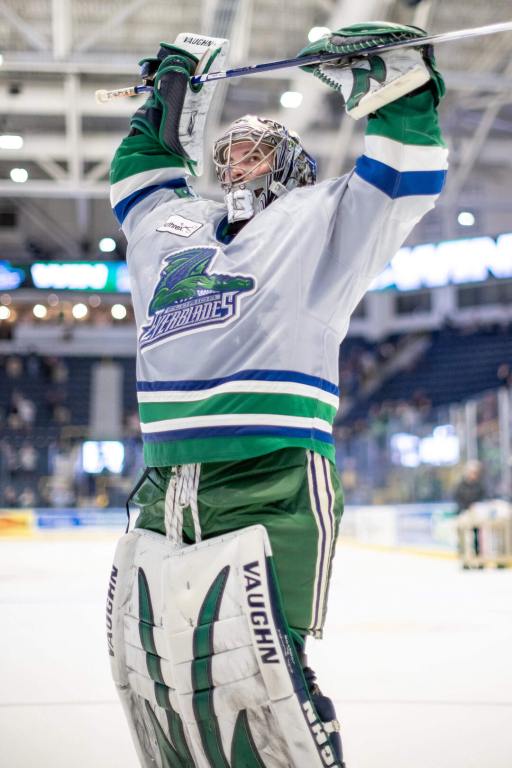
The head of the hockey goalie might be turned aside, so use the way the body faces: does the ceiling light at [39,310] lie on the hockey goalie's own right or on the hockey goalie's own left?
on the hockey goalie's own right

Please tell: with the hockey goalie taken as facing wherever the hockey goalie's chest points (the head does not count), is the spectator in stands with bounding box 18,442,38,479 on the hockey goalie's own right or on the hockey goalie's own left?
on the hockey goalie's own right

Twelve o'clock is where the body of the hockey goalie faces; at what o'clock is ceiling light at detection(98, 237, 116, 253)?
The ceiling light is roughly at 4 o'clock from the hockey goalie.

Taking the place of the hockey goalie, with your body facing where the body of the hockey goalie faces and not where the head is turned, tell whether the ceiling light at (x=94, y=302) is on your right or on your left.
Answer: on your right

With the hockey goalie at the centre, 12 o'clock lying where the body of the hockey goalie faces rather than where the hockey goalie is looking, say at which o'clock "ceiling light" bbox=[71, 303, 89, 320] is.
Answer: The ceiling light is roughly at 4 o'clock from the hockey goalie.

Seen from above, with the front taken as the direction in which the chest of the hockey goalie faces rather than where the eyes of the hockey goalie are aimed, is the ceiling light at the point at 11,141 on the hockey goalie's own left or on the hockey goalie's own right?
on the hockey goalie's own right

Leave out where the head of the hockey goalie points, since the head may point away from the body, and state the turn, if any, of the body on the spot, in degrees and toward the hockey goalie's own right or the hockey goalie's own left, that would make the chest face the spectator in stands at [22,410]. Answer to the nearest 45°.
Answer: approximately 135° to the hockey goalie's own right

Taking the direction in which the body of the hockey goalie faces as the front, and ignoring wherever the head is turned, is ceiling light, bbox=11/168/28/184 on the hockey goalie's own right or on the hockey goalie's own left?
on the hockey goalie's own right

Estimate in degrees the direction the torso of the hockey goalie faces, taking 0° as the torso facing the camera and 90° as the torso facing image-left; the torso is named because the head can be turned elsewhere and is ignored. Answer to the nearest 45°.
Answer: approximately 45°
